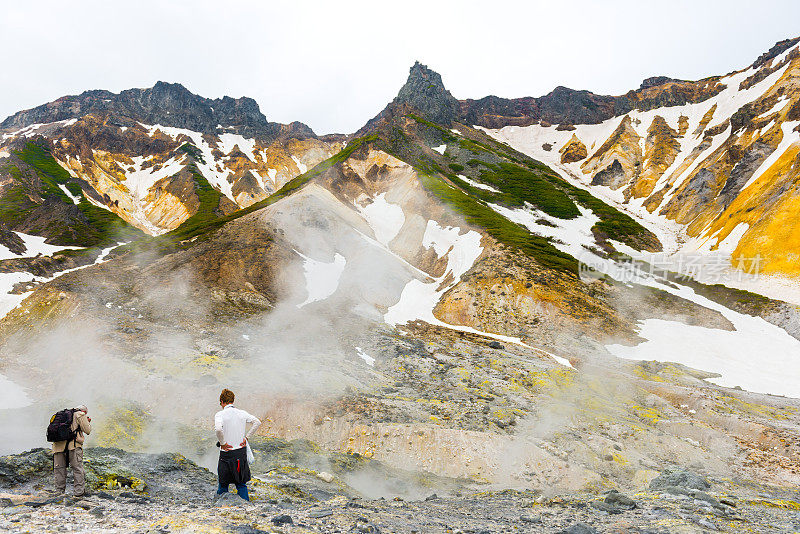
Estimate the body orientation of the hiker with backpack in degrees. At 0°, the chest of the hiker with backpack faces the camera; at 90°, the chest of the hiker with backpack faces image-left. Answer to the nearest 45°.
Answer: approximately 225°

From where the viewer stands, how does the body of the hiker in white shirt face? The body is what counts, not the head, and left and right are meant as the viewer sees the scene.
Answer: facing away from the viewer

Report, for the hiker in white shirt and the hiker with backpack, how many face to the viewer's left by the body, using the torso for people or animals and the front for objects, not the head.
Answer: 0

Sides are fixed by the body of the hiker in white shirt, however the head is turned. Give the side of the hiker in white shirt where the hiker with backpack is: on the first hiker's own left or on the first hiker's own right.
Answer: on the first hiker's own left

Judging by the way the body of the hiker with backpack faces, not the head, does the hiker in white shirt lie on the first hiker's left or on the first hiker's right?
on the first hiker's right

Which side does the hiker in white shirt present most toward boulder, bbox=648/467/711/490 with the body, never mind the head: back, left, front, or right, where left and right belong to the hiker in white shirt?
right

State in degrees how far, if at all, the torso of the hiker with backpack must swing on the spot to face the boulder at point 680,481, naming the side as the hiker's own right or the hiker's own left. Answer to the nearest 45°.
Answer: approximately 45° to the hiker's own right
